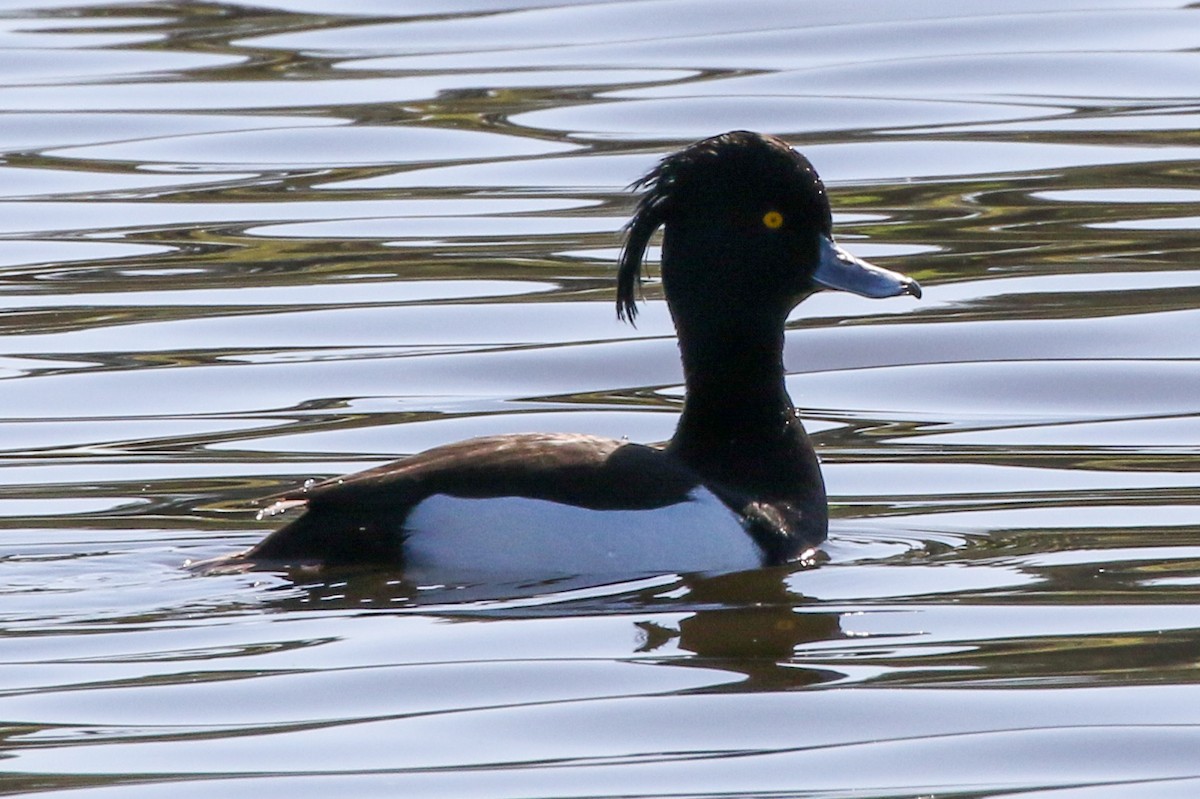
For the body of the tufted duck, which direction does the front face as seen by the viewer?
to the viewer's right
